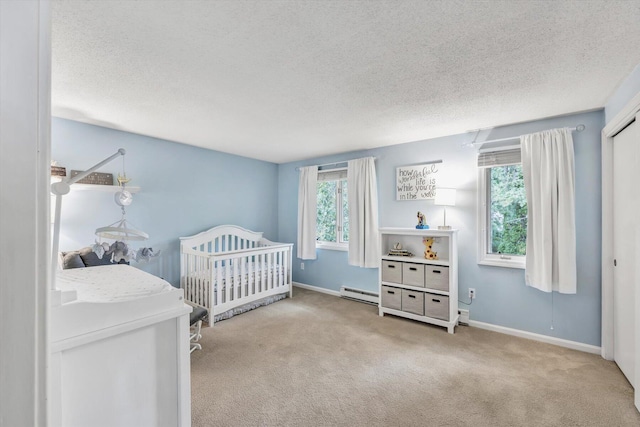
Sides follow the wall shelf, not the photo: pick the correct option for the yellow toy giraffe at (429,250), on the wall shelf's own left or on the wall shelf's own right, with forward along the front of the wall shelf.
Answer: on the wall shelf's own left

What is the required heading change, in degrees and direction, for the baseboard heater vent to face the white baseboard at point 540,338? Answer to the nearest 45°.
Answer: approximately 90° to its left

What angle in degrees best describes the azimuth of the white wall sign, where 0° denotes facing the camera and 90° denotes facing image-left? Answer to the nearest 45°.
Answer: approximately 45°

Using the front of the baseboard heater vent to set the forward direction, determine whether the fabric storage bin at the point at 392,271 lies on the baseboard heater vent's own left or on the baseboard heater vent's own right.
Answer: on the baseboard heater vent's own left

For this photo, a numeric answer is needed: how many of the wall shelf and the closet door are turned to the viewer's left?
1

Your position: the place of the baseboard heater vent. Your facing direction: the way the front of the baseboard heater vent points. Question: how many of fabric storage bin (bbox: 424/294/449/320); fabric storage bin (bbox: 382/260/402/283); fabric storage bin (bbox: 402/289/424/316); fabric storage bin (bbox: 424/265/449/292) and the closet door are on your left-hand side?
5

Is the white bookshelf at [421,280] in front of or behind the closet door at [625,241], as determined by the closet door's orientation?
in front

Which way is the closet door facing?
to the viewer's left

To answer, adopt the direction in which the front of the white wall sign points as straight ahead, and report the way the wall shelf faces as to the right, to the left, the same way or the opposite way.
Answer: to the left
